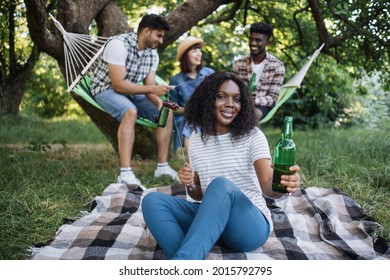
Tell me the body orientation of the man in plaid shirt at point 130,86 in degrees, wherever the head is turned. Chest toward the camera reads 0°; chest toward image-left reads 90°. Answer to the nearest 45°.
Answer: approximately 315°

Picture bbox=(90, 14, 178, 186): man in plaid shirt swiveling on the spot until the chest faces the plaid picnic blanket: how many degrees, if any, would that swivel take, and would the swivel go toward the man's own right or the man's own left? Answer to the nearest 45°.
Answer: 0° — they already face it

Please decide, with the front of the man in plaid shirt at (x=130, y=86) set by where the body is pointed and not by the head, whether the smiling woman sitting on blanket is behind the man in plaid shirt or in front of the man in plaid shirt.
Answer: in front

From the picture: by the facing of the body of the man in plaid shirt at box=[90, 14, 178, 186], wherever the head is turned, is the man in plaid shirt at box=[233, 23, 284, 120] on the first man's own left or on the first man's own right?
on the first man's own left
